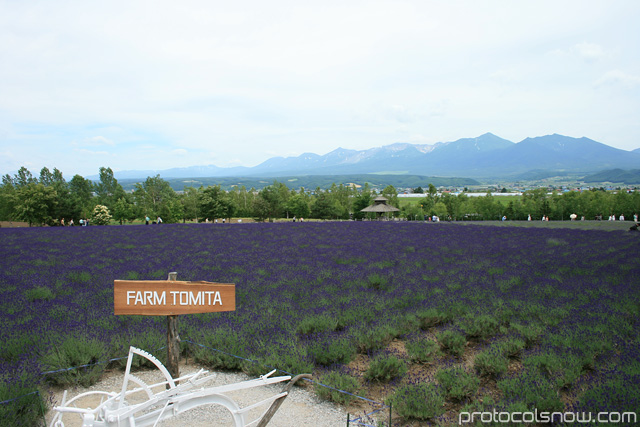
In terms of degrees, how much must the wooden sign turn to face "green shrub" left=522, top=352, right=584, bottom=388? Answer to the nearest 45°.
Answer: approximately 90° to its left

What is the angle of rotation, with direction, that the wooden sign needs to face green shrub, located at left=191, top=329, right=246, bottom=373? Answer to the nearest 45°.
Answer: approximately 180°

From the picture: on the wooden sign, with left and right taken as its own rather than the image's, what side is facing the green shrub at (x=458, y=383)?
left

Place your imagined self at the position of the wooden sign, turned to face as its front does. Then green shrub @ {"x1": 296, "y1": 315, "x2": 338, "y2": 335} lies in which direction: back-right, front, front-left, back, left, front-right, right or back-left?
back-left

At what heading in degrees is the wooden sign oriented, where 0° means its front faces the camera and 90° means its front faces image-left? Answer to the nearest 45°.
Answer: approximately 0°

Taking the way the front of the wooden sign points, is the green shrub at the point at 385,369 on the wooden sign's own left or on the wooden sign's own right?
on the wooden sign's own left

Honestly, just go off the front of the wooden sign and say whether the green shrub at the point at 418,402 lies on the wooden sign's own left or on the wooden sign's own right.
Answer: on the wooden sign's own left

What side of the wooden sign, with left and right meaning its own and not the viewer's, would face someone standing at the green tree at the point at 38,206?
back

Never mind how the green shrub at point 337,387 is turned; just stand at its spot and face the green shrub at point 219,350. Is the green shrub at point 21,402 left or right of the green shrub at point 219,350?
left

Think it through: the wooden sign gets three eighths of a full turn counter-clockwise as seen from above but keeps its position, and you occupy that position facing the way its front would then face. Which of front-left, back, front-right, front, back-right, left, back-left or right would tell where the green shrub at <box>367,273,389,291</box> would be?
front

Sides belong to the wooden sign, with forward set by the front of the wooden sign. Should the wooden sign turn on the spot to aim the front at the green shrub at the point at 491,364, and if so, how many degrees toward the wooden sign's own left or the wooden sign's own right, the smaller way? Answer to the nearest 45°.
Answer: approximately 90° to the wooden sign's own left

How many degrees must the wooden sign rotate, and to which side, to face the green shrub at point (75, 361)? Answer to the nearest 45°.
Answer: approximately 135° to its right

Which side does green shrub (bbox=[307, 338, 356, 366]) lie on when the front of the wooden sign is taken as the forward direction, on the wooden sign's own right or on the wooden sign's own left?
on the wooden sign's own left
